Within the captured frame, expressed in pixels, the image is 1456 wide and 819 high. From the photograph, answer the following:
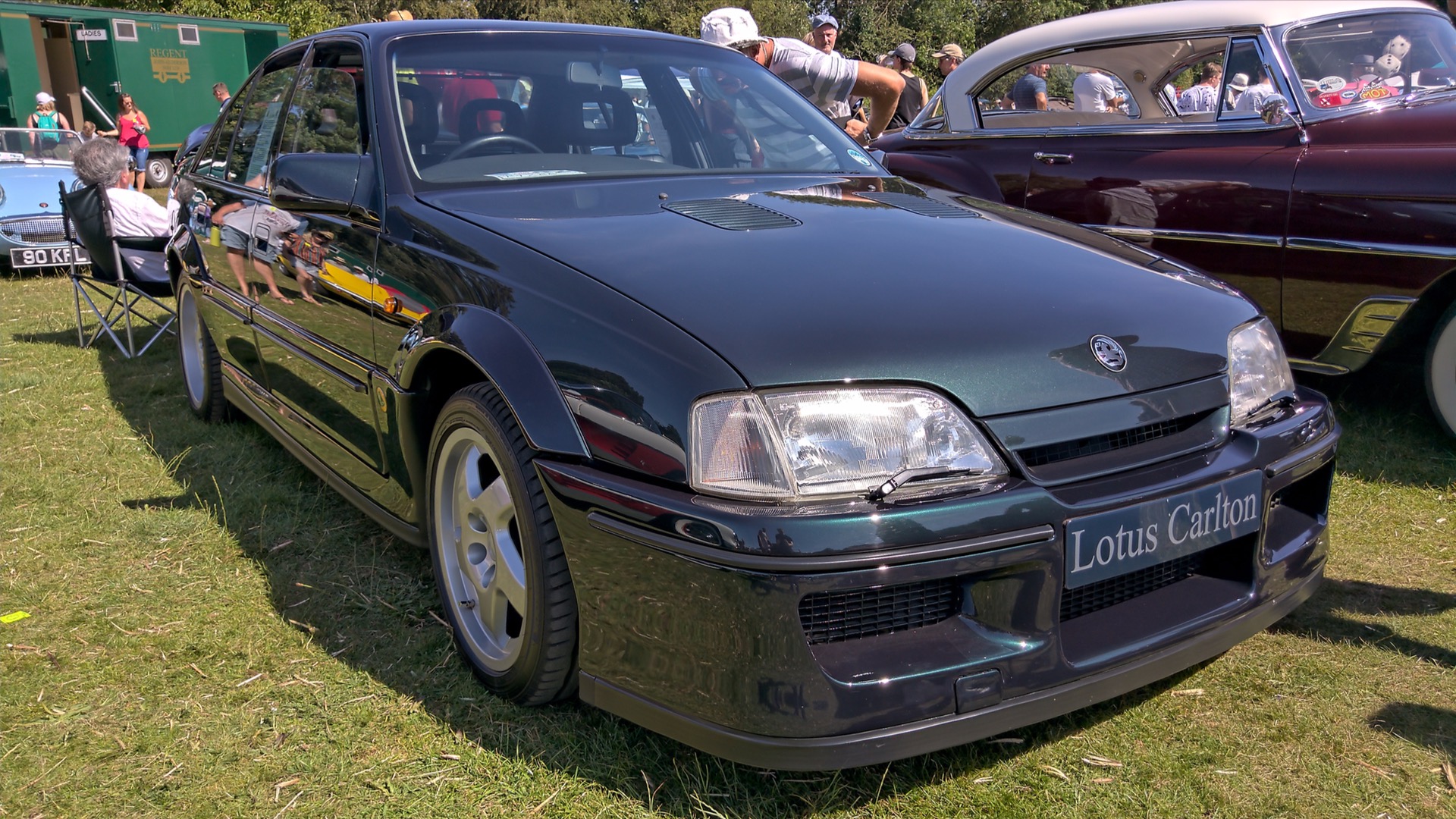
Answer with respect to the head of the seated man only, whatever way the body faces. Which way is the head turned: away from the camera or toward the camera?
away from the camera

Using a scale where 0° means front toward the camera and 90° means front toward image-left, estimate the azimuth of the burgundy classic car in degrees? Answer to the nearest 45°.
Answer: approximately 315°

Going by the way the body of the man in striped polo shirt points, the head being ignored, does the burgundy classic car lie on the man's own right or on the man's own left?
on the man's own left

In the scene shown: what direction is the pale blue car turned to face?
toward the camera

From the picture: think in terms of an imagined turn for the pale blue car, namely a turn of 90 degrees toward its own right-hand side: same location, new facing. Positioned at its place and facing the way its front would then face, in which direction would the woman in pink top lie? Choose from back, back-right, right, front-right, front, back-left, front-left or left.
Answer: right

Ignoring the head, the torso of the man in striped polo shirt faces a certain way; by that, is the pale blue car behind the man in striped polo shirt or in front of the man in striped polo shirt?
in front

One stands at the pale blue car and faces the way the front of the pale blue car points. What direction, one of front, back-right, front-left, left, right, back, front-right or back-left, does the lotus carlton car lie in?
front

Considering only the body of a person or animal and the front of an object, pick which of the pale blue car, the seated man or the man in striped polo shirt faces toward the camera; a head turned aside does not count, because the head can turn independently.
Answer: the pale blue car

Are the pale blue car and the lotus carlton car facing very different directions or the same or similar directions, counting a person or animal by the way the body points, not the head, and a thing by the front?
same or similar directions

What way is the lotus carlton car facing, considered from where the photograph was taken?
facing the viewer and to the right of the viewer
